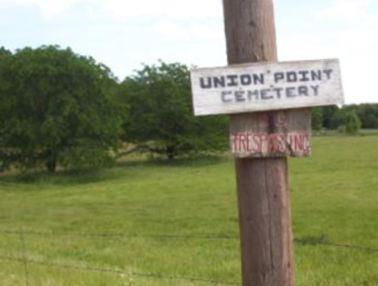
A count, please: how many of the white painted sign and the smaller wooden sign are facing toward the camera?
2

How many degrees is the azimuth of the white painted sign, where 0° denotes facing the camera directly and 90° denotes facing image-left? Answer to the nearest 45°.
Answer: approximately 0°

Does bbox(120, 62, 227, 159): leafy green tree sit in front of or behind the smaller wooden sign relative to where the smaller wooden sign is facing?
behind

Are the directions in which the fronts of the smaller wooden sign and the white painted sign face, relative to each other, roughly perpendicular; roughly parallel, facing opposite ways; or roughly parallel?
roughly parallel

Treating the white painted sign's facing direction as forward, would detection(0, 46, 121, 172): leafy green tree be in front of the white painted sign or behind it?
behind

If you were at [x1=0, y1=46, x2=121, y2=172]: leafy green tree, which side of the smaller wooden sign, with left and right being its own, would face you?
back

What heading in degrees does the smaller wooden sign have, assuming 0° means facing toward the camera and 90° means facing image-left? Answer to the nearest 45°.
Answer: approximately 0°
